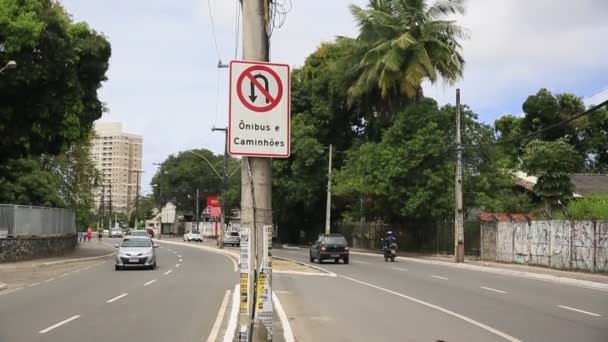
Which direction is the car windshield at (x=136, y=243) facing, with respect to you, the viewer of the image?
facing the viewer

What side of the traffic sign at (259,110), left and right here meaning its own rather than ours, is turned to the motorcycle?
back

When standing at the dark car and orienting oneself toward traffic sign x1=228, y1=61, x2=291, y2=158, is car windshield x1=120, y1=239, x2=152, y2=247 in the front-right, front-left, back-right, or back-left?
front-right

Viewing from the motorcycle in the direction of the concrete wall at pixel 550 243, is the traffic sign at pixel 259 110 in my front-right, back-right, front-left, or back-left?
front-right

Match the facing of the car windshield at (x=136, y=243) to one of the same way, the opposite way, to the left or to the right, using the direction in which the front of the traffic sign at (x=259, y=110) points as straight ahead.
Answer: the same way

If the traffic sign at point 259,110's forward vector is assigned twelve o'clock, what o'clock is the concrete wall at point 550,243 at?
The concrete wall is roughly at 7 o'clock from the traffic sign.

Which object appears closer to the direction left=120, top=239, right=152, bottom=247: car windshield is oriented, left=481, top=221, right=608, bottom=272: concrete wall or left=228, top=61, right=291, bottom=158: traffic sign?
the traffic sign

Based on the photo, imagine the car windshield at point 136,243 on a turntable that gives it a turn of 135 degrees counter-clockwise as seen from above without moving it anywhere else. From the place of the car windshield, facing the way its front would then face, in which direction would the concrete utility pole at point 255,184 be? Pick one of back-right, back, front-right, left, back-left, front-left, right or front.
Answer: back-right

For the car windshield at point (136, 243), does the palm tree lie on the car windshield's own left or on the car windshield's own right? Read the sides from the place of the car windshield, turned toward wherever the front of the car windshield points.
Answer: on the car windshield's own left

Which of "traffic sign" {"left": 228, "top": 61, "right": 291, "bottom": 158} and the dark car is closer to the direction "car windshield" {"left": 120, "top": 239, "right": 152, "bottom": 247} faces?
the traffic sign

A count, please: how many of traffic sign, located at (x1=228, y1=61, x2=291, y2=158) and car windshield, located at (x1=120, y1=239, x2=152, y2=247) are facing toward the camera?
2

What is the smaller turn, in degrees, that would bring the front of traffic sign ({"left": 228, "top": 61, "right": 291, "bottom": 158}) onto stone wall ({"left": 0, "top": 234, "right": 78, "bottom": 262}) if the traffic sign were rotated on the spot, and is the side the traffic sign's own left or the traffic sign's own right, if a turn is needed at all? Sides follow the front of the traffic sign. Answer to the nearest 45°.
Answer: approximately 180°

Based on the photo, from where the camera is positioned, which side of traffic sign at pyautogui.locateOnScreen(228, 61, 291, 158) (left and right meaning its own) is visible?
front
